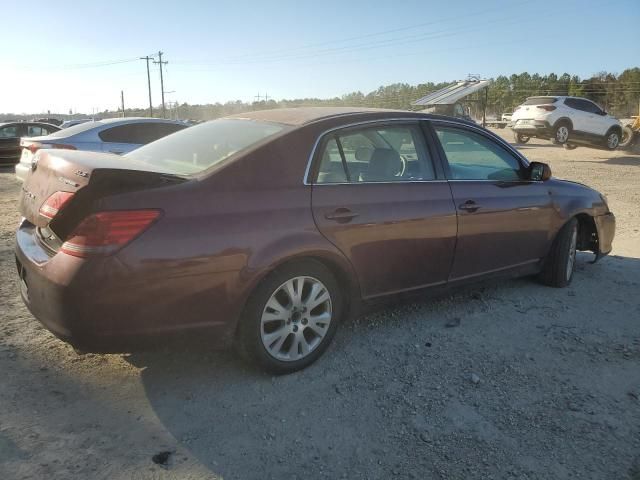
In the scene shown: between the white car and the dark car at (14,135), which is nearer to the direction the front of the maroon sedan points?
the white car

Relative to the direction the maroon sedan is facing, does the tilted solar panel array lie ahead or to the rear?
ahead

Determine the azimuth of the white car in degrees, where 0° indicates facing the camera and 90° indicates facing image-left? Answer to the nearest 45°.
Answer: approximately 225°

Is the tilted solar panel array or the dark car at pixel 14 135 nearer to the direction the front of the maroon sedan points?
the tilted solar panel array

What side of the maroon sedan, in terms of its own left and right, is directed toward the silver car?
left

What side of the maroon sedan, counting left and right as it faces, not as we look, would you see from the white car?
front

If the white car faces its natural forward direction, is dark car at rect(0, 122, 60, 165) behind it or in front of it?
behind

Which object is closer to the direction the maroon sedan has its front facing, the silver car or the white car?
the white car

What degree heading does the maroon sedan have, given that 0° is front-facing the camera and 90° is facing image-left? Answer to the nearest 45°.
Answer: approximately 225°

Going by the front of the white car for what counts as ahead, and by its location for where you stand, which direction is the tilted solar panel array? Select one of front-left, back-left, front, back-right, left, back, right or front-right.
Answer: left

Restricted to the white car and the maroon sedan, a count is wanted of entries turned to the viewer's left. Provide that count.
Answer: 0
